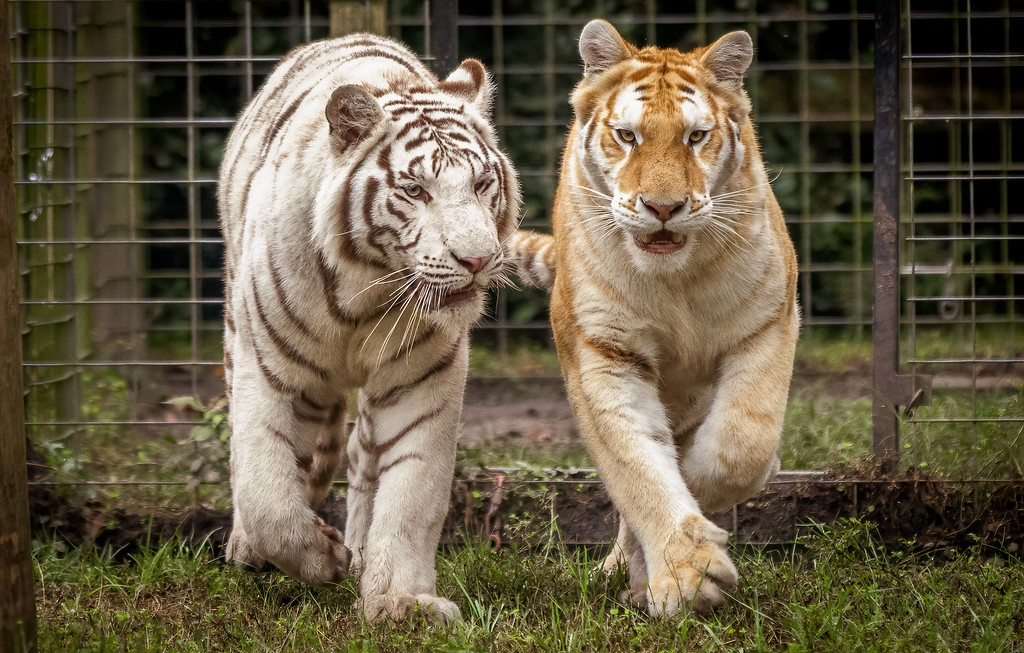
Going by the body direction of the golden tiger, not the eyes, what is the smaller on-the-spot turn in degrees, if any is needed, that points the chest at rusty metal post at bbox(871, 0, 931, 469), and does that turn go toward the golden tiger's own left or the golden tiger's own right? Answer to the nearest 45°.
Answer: approximately 135° to the golden tiger's own left

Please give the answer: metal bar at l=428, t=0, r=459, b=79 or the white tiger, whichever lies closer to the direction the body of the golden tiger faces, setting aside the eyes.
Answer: the white tiger

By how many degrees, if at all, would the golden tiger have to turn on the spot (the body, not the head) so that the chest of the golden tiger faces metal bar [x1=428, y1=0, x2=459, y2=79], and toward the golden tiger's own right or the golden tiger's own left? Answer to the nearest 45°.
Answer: approximately 135° to the golden tiger's own right

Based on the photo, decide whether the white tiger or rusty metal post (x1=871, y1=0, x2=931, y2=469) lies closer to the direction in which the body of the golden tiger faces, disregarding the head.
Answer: the white tiger

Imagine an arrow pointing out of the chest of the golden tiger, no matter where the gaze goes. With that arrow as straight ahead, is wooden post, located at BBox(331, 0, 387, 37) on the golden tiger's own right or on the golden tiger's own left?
on the golden tiger's own right

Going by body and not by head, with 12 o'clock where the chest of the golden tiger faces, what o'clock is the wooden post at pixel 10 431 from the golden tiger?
The wooden post is roughly at 2 o'clock from the golden tiger.

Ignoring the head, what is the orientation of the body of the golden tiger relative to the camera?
toward the camera

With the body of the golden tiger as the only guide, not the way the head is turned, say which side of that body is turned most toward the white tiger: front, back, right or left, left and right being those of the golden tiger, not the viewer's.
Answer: right
